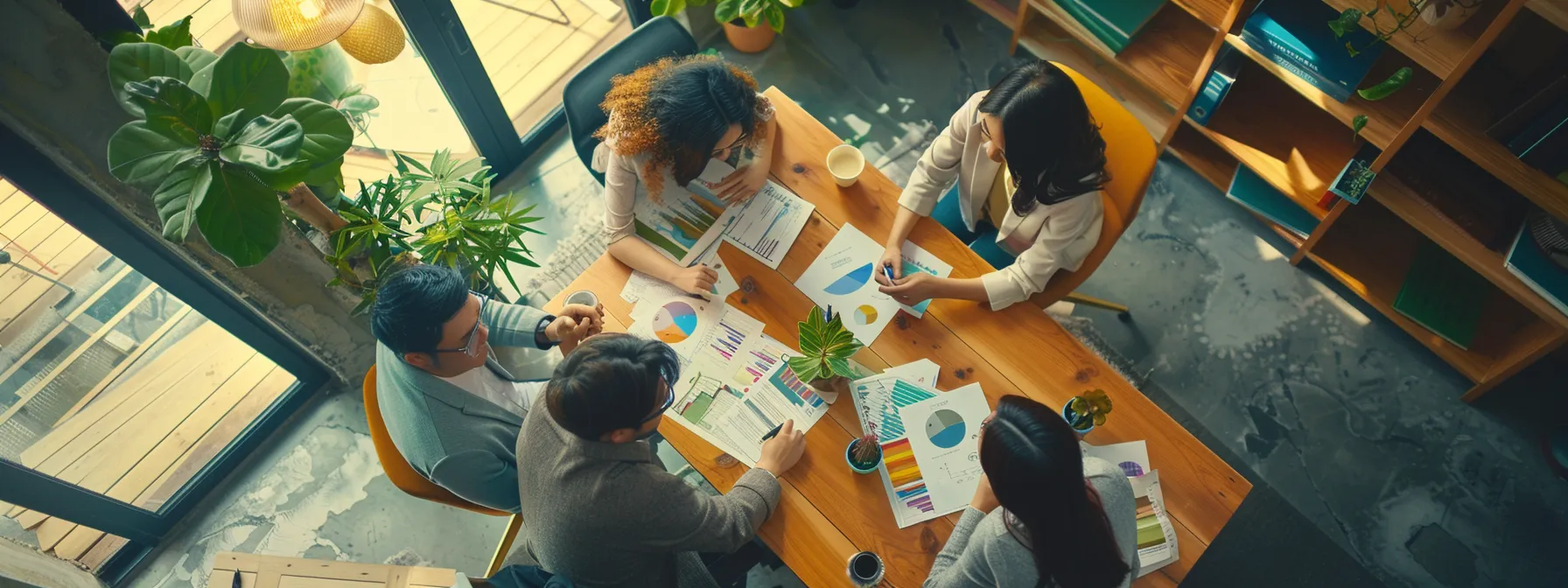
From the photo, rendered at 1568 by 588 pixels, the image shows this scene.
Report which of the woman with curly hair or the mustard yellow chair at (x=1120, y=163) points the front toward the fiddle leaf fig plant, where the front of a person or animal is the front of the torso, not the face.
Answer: the mustard yellow chair

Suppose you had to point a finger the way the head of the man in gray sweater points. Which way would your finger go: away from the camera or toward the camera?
away from the camera

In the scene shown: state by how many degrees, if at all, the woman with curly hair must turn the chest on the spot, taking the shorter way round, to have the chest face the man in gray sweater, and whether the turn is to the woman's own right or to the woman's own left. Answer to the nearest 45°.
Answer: approximately 45° to the woman's own right

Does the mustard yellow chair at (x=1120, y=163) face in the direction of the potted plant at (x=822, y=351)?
yes

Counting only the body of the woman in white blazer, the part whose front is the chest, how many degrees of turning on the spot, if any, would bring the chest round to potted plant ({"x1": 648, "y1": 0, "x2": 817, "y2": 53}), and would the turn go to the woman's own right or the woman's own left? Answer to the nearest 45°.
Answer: approximately 90° to the woman's own right

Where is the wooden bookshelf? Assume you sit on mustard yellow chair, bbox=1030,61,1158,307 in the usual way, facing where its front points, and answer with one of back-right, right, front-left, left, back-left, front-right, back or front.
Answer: back

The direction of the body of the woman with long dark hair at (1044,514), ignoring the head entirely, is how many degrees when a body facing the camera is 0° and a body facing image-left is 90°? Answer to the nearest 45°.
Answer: approximately 135°

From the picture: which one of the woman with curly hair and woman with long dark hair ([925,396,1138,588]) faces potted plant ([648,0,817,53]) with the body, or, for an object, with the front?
the woman with long dark hair

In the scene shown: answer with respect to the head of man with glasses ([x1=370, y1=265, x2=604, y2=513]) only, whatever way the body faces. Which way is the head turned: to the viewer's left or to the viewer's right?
to the viewer's right

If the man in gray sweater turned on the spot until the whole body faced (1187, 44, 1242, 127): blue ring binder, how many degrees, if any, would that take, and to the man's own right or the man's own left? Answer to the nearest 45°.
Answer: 0° — they already face it

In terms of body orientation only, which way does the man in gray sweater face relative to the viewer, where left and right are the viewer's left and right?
facing away from the viewer and to the right of the viewer

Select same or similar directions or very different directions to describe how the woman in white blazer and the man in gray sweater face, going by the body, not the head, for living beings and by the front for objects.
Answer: very different directions

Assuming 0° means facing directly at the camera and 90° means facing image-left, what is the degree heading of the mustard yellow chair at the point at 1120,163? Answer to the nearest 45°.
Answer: approximately 45°
